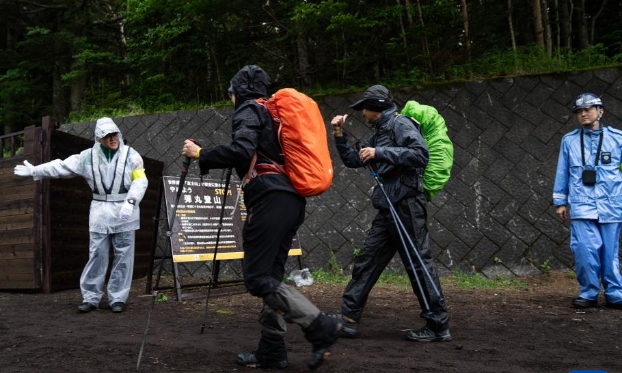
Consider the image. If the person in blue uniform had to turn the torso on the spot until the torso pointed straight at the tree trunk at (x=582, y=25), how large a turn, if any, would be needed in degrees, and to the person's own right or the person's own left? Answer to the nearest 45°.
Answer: approximately 180°

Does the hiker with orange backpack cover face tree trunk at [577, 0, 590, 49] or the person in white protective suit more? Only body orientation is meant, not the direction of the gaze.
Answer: the person in white protective suit

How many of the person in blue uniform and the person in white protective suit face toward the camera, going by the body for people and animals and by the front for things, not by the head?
2

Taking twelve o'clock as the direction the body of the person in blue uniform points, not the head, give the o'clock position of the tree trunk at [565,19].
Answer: The tree trunk is roughly at 6 o'clock from the person in blue uniform.

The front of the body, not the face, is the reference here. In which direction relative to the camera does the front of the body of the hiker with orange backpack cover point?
to the viewer's left

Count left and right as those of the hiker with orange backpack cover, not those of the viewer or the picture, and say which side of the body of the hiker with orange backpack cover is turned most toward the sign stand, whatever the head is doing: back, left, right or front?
right

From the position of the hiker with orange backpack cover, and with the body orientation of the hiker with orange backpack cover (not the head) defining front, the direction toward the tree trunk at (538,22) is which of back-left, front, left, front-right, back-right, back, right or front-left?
back-right

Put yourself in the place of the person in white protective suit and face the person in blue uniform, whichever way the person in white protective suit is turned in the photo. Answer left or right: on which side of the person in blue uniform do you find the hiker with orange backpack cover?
right

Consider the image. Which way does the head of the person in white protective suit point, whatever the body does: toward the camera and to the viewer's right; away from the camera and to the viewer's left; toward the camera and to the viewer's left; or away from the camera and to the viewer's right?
toward the camera and to the viewer's right

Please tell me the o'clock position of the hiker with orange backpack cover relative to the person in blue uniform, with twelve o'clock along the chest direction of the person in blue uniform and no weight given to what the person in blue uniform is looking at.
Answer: The hiker with orange backpack cover is roughly at 1 o'clock from the person in blue uniform.

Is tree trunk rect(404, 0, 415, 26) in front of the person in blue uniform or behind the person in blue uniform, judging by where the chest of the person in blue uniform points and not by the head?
behind
